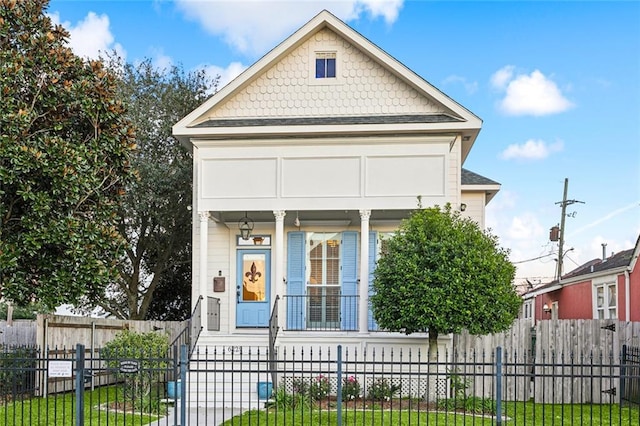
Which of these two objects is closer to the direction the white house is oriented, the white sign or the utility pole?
the white sign

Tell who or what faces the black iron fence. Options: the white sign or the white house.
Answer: the white house

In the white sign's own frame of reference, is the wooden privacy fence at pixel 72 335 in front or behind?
behind

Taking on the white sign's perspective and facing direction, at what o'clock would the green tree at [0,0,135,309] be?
The green tree is roughly at 6 o'clock from the white sign.

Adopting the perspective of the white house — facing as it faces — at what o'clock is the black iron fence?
The black iron fence is roughly at 12 o'clock from the white house.

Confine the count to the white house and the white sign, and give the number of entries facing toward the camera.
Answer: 2

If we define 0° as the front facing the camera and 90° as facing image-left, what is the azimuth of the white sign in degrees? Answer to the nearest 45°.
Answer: approximately 0°

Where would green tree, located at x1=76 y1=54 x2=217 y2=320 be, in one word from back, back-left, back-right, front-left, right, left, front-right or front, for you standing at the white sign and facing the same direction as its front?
back
